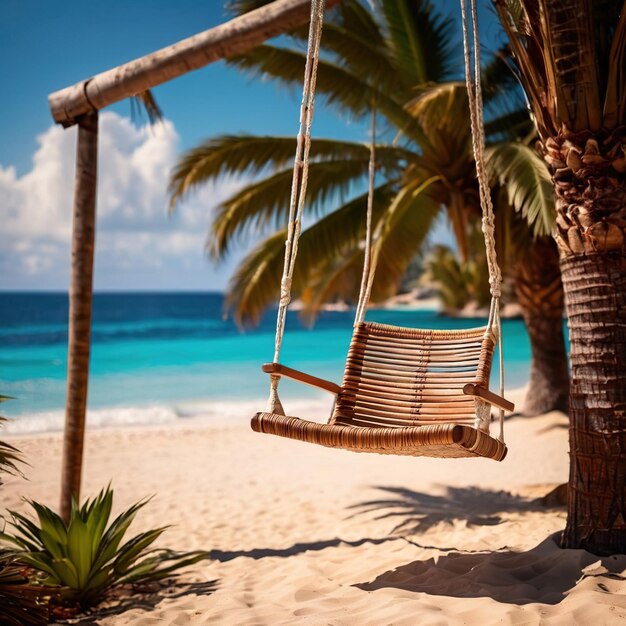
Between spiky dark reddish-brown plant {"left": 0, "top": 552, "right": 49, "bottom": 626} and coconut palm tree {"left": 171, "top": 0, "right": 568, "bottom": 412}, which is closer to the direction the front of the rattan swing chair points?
the spiky dark reddish-brown plant

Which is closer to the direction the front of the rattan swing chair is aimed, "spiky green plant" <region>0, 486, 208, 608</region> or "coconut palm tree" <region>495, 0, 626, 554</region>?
the spiky green plant

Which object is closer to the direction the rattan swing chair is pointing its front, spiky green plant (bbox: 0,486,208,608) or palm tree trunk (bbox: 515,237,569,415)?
the spiky green plant

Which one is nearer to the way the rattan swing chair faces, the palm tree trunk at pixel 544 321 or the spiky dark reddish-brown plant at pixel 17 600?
the spiky dark reddish-brown plant

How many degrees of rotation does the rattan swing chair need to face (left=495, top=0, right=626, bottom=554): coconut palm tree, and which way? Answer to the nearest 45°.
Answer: approximately 135° to its left

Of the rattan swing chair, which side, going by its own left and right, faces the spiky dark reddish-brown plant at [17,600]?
front

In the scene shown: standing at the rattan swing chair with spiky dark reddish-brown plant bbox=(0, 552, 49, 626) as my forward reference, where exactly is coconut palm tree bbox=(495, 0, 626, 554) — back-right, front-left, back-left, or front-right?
back-left

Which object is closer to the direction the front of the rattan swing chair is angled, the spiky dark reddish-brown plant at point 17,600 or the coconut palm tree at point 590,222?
the spiky dark reddish-brown plant

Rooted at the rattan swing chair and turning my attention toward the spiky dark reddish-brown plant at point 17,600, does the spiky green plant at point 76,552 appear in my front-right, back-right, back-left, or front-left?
front-right

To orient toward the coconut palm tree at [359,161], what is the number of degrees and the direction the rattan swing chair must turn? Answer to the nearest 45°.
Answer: approximately 135° to its right

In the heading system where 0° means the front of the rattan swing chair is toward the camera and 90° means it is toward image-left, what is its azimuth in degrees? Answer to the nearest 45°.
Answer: approximately 45°

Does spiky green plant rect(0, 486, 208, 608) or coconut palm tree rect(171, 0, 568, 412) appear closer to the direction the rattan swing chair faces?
the spiky green plant

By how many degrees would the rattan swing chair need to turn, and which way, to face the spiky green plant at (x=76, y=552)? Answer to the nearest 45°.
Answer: approximately 45° to its right
